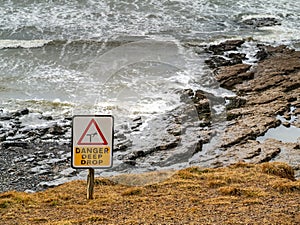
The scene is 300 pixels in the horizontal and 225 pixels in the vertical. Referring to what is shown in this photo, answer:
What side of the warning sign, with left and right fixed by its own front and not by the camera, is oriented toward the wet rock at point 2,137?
back

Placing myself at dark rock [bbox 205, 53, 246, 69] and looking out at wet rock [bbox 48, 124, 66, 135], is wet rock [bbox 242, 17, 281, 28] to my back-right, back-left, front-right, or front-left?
back-right

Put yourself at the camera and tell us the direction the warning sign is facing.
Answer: facing the viewer

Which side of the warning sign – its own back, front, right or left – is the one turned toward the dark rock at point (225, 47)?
back

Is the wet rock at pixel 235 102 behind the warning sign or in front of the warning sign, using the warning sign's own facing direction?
behind

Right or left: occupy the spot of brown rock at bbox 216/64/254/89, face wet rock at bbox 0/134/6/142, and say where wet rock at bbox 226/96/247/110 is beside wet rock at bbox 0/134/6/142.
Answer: left

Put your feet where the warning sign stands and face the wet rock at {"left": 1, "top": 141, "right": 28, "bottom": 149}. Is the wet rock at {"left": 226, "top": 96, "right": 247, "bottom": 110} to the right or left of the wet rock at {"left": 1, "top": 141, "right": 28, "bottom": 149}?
right

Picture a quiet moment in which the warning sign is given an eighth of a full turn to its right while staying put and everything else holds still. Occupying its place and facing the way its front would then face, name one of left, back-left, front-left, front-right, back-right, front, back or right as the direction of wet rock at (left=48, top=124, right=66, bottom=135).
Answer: back-right

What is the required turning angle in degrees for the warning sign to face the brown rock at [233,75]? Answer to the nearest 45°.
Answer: approximately 135° to its left

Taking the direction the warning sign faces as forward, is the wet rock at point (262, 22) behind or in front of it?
behind

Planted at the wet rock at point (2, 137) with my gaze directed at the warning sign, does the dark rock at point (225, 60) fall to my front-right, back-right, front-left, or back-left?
back-left

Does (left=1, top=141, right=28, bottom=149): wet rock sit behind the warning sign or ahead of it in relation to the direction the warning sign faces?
behind

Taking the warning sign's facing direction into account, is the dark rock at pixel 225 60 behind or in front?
behind
